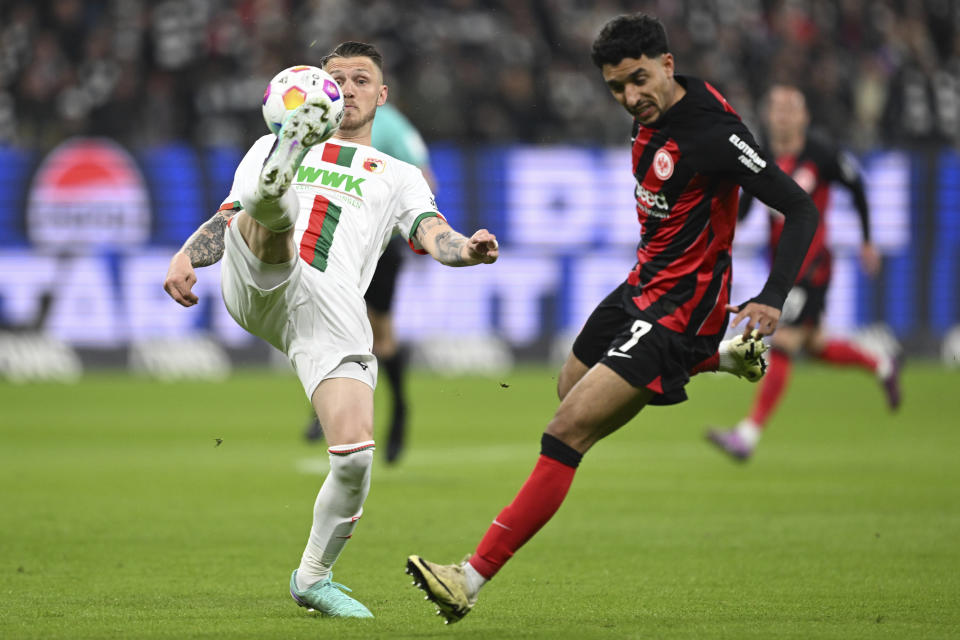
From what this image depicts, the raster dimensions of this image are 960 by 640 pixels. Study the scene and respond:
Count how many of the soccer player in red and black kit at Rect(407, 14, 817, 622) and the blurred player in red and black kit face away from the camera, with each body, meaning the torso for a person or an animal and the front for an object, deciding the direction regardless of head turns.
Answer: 0

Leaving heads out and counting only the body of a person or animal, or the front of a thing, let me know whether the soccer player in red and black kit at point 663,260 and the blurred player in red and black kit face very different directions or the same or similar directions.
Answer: same or similar directions

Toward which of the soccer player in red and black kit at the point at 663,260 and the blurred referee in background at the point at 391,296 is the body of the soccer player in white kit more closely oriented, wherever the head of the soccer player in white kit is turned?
the soccer player in red and black kit

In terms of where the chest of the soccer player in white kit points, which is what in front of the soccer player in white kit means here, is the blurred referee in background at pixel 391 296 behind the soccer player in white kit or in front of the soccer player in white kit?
behind

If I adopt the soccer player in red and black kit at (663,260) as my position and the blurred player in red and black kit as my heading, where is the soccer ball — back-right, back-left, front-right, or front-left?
back-left

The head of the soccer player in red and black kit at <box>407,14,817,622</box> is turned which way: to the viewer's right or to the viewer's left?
to the viewer's left

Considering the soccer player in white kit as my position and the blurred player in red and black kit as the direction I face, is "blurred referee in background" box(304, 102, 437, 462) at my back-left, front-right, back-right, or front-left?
front-left

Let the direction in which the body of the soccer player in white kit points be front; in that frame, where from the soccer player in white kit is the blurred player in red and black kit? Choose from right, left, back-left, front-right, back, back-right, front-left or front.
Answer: back-left

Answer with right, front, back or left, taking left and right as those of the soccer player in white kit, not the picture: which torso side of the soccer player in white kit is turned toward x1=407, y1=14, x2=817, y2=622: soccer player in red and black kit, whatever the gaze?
left

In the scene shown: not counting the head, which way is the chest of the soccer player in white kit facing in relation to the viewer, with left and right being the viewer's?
facing the viewer

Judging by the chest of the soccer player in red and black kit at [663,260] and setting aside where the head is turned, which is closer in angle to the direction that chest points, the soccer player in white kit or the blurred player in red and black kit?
the soccer player in white kit

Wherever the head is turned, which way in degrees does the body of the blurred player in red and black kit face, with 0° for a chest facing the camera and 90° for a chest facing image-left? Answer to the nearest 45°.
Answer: approximately 45°

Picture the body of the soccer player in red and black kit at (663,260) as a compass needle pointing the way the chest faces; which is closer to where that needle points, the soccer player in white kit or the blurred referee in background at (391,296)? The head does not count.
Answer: the soccer player in white kit

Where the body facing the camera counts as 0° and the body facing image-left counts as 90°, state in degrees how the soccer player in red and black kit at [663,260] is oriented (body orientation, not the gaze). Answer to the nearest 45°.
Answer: approximately 45°

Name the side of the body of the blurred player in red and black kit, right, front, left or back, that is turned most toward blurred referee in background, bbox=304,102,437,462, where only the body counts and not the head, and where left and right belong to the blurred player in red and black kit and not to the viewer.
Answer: front

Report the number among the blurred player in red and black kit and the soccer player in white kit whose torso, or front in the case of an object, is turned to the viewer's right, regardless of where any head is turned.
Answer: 0
